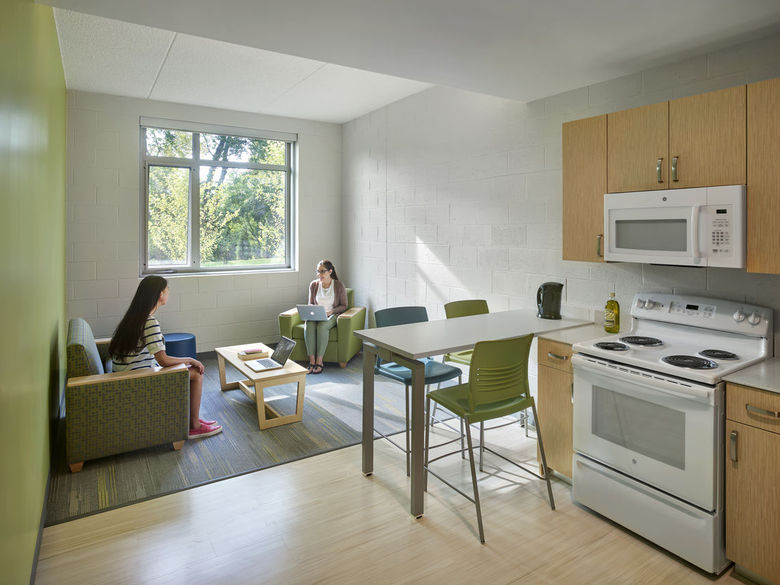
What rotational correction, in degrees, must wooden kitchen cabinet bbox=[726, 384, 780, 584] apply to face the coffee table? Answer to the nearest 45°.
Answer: approximately 45° to its right

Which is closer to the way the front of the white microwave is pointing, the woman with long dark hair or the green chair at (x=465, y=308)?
the woman with long dark hair

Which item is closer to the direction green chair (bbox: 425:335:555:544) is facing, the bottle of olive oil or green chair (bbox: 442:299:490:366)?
the green chair

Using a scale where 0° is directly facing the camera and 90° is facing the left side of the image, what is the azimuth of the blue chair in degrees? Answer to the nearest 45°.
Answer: approximately 315°

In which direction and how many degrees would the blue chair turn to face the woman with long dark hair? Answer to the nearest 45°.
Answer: approximately 135° to its right

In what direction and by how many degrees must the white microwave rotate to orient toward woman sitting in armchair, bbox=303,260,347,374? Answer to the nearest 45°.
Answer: approximately 90° to its right

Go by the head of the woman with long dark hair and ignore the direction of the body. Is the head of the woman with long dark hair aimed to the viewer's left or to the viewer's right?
to the viewer's right

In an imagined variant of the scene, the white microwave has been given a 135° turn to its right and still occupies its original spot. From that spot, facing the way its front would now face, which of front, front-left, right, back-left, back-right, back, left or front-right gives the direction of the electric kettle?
front-left

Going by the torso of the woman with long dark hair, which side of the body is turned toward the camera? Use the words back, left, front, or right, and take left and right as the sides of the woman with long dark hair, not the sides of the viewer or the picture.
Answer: right
